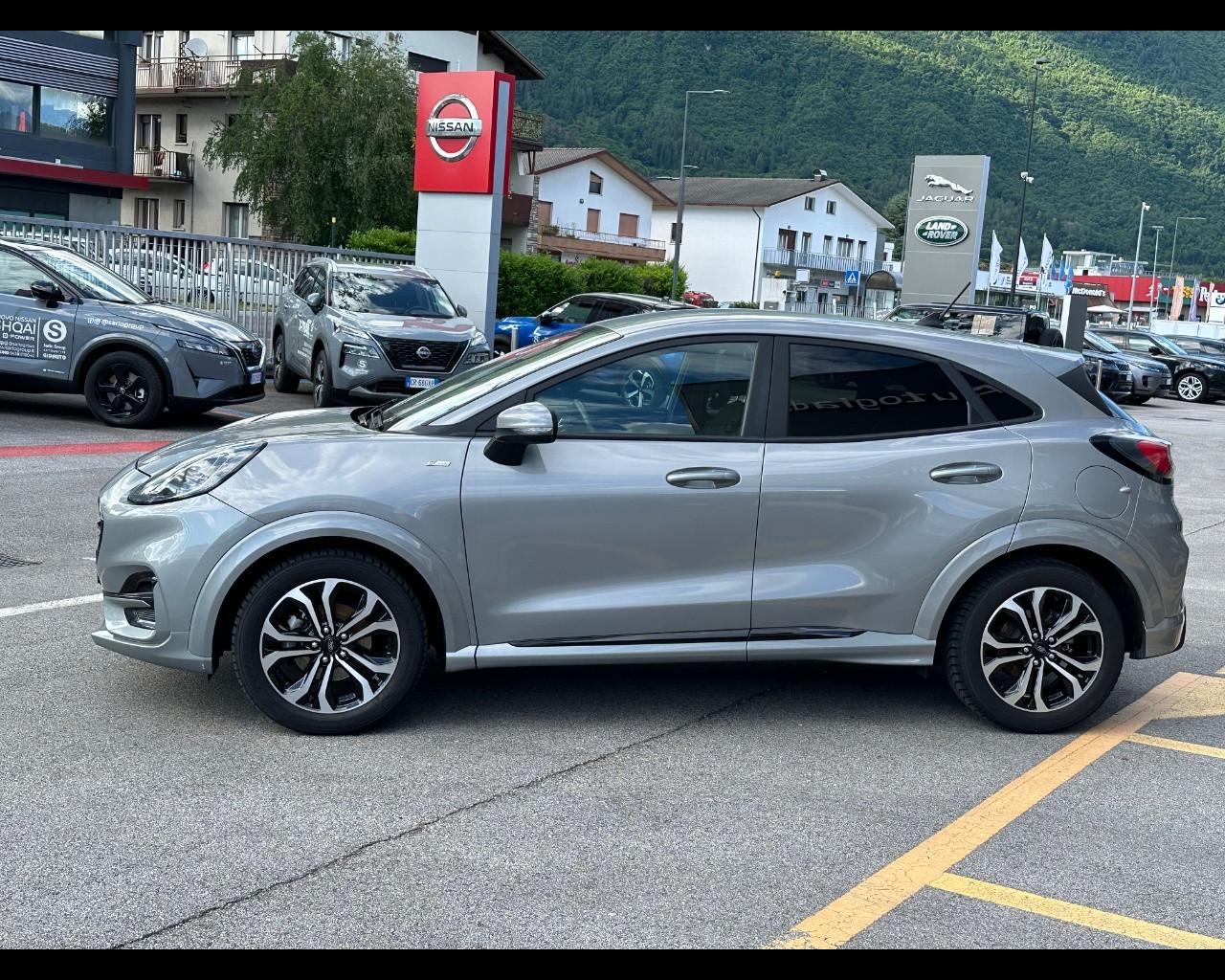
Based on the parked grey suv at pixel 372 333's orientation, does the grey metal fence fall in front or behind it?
behind

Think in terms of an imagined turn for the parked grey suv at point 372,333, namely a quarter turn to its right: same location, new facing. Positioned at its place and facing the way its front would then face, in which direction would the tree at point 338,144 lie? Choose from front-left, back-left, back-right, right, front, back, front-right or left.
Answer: back-right

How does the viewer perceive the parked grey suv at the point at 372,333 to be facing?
facing the viewer and to the right of the viewer

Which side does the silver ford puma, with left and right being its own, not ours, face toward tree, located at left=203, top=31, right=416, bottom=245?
right

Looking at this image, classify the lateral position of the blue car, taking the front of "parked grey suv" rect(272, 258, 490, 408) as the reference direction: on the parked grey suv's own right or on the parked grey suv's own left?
on the parked grey suv's own left

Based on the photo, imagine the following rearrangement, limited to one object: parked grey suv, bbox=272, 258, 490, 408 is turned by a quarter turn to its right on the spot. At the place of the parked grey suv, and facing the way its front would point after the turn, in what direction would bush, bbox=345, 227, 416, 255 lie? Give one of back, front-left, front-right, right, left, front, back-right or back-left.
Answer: back-right

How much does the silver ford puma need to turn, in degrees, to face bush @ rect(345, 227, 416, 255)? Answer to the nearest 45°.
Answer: approximately 90° to its right

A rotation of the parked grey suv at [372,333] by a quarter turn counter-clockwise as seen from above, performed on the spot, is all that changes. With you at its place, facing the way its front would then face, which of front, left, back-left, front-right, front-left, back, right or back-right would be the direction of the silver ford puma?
back-right

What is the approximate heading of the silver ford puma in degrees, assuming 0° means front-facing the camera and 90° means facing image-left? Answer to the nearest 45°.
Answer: approximately 90°
